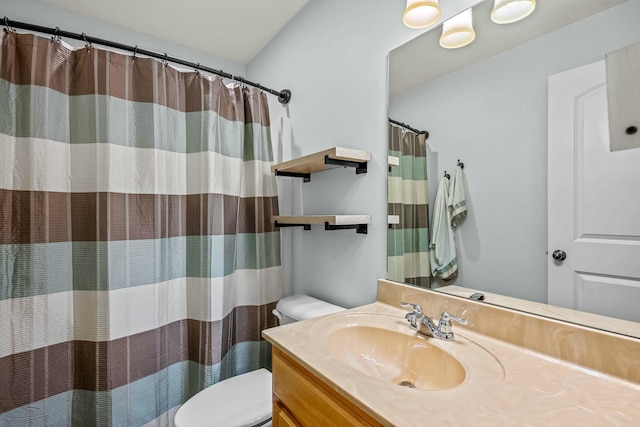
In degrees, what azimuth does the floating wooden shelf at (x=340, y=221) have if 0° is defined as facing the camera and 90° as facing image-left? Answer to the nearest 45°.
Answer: approximately 45°

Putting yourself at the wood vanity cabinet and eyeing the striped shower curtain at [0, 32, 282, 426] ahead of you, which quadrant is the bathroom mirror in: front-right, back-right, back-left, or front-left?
back-right

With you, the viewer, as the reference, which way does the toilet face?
facing the viewer and to the left of the viewer

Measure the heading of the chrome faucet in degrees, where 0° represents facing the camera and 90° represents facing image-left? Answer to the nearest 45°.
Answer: approximately 45°

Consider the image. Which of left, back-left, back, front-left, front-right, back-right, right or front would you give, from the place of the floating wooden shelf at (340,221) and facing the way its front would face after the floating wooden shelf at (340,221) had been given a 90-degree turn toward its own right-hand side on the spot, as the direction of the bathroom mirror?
back

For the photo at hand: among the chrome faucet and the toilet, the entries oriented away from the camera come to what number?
0

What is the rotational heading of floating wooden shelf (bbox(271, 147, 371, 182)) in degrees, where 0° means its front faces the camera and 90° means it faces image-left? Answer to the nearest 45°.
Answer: approximately 45°
